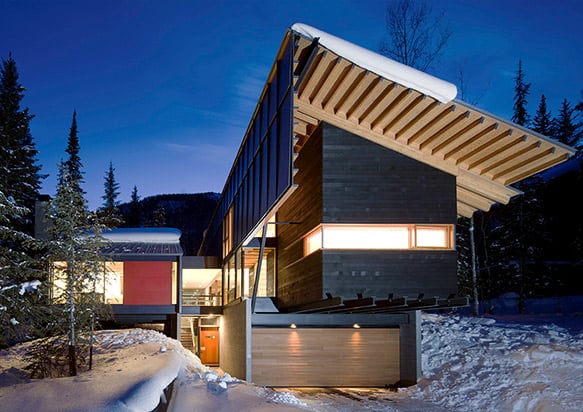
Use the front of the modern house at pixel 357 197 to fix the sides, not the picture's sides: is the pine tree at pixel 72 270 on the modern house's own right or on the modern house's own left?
on the modern house's own right

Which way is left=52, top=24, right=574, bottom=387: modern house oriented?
toward the camera

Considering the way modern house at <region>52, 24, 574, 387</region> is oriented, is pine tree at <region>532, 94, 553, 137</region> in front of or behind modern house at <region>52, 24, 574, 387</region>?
behind

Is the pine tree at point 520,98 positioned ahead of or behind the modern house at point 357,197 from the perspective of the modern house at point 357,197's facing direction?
behind

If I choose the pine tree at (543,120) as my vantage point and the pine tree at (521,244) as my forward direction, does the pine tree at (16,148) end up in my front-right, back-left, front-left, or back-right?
front-right

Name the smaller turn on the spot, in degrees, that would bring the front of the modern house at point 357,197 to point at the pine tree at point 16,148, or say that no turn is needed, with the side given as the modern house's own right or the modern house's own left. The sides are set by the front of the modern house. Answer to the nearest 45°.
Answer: approximately 135° to the modern house's own right
